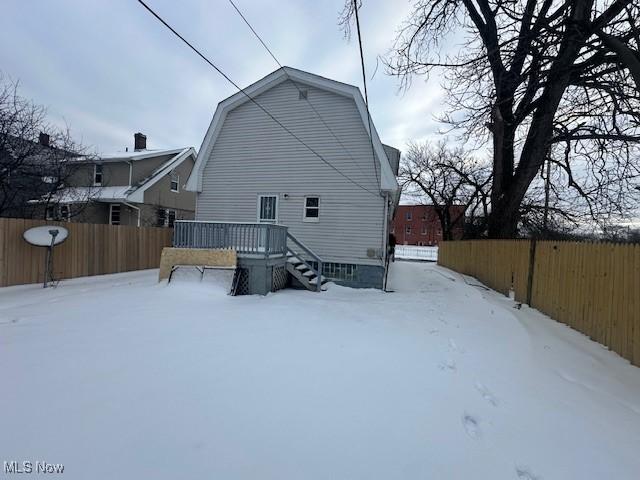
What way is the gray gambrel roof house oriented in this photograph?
away from the camera

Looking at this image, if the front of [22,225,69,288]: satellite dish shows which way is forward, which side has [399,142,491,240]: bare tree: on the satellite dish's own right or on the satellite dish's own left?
on the satellite dish's own left

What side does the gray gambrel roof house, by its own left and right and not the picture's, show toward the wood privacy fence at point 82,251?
left

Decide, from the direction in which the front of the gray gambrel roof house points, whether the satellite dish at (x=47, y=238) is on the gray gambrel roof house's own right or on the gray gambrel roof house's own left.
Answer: on the gray gambrel roof house's own left

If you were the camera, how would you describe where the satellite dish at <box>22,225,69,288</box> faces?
facing the viewer

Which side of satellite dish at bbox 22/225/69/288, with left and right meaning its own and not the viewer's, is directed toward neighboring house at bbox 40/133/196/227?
back

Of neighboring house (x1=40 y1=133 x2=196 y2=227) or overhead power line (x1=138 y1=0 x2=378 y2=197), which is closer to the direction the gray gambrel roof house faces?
the neighboring house

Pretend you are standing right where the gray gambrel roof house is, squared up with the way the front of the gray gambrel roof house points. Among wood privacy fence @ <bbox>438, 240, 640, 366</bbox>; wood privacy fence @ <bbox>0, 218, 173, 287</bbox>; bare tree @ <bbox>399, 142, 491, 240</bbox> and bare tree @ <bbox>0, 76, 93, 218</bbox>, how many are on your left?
2

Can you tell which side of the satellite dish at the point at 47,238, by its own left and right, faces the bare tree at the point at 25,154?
back

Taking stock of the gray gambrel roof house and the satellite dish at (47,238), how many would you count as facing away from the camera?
1

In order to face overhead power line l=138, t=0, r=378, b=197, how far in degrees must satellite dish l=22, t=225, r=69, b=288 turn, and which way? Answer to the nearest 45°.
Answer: approximately 45° to its left

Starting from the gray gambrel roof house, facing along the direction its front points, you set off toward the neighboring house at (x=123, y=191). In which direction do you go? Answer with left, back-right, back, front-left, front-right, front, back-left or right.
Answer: front-left

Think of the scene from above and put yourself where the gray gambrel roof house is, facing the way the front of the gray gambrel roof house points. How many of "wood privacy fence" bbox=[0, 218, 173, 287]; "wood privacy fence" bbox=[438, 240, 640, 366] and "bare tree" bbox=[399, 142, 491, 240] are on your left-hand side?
1

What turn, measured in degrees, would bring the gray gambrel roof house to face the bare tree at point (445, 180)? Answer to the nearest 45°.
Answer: approximately 45° to its right

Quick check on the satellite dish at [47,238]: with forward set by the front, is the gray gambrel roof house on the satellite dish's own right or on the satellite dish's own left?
on the satellite dish's own left
